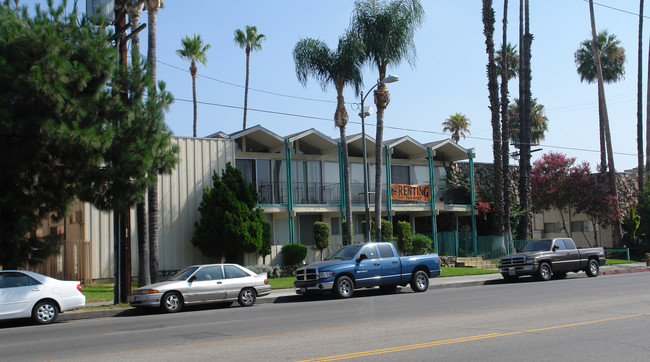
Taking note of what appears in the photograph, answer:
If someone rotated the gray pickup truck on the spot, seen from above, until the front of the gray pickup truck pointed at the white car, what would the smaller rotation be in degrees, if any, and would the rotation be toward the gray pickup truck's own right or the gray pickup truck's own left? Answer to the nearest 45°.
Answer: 0° — it already faces it

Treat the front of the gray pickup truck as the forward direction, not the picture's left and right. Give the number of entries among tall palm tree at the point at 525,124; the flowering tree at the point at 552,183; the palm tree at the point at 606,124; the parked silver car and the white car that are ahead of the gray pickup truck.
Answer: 2

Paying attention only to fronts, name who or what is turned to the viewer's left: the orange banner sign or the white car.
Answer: the white car

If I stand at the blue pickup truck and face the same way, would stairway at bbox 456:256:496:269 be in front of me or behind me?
behind

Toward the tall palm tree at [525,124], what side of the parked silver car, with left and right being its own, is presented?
back

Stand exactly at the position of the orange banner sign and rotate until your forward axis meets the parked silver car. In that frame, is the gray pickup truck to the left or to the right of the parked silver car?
left

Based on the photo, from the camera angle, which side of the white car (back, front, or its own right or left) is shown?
left

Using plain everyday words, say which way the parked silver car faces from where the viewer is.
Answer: facing the viewer and to the left of the viewer

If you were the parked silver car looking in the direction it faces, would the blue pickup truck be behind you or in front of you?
behind

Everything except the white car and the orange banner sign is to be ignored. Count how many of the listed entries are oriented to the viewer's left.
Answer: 1

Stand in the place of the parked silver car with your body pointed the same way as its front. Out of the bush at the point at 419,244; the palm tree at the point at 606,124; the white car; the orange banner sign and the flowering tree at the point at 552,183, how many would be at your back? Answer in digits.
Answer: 4

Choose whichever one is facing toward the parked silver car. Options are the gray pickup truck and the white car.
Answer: the gray pickup truck

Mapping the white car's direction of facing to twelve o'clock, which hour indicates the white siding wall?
The white siding wall is roughly at 4 o'clock from the white car.

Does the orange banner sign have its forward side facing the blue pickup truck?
yes

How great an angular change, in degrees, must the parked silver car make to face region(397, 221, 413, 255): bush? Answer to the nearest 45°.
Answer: approximately 180°

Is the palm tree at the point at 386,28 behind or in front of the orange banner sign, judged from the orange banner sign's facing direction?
in front

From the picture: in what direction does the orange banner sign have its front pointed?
toward the camera

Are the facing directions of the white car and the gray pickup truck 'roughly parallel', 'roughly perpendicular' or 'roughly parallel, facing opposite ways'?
roughly parallel
